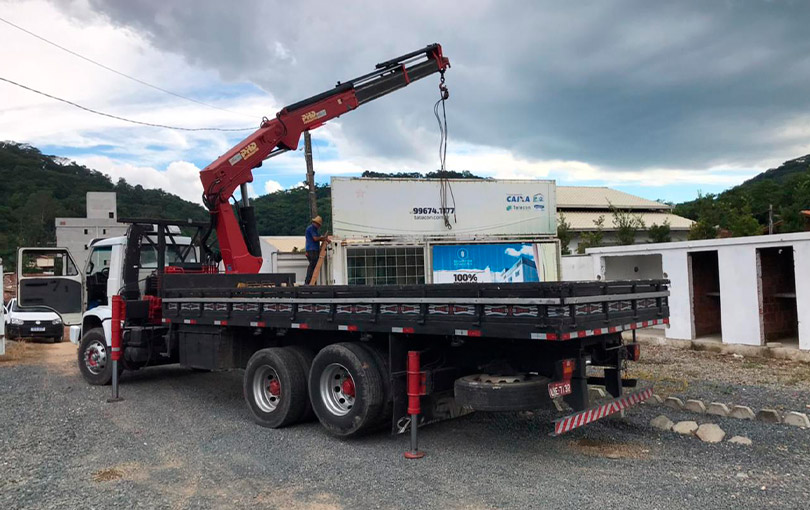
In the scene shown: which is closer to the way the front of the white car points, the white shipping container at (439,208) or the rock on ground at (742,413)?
the rock on ground

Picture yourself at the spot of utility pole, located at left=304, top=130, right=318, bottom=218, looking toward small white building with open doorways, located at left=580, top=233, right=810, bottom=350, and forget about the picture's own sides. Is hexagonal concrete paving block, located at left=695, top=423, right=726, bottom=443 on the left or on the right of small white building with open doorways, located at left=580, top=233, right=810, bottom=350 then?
right

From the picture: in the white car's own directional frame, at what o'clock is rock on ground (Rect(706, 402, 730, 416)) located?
The rock on ground is roughly at 11 o'clock from the white car.

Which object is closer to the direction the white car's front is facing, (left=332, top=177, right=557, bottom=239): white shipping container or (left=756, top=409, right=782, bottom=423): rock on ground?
the rock on ground

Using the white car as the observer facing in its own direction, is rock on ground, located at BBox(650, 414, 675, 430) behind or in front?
in front

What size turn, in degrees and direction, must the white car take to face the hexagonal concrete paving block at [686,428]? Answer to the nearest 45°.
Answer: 0° — it already faces it

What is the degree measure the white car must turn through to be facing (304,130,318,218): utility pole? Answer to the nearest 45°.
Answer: approximately 90° to its left

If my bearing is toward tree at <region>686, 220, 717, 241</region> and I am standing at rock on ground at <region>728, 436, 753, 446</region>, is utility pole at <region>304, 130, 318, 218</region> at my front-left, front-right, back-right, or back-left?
front-left

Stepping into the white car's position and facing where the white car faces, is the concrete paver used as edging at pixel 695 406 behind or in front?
in front

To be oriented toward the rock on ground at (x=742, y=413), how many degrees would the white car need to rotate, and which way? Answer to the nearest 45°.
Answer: approximately 45° to its left

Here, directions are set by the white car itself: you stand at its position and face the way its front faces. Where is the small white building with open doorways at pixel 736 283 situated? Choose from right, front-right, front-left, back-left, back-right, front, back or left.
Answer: front-left

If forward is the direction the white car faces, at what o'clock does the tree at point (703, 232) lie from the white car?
The tree is roughly at 9 o'clock from the white car.

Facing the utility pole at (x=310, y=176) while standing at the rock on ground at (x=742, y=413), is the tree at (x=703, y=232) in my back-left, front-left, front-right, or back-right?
front-right

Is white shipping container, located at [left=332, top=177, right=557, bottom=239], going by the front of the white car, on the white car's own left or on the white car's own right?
on the white car's own left

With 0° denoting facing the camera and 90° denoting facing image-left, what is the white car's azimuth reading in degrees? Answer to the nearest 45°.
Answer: approximately 0°
